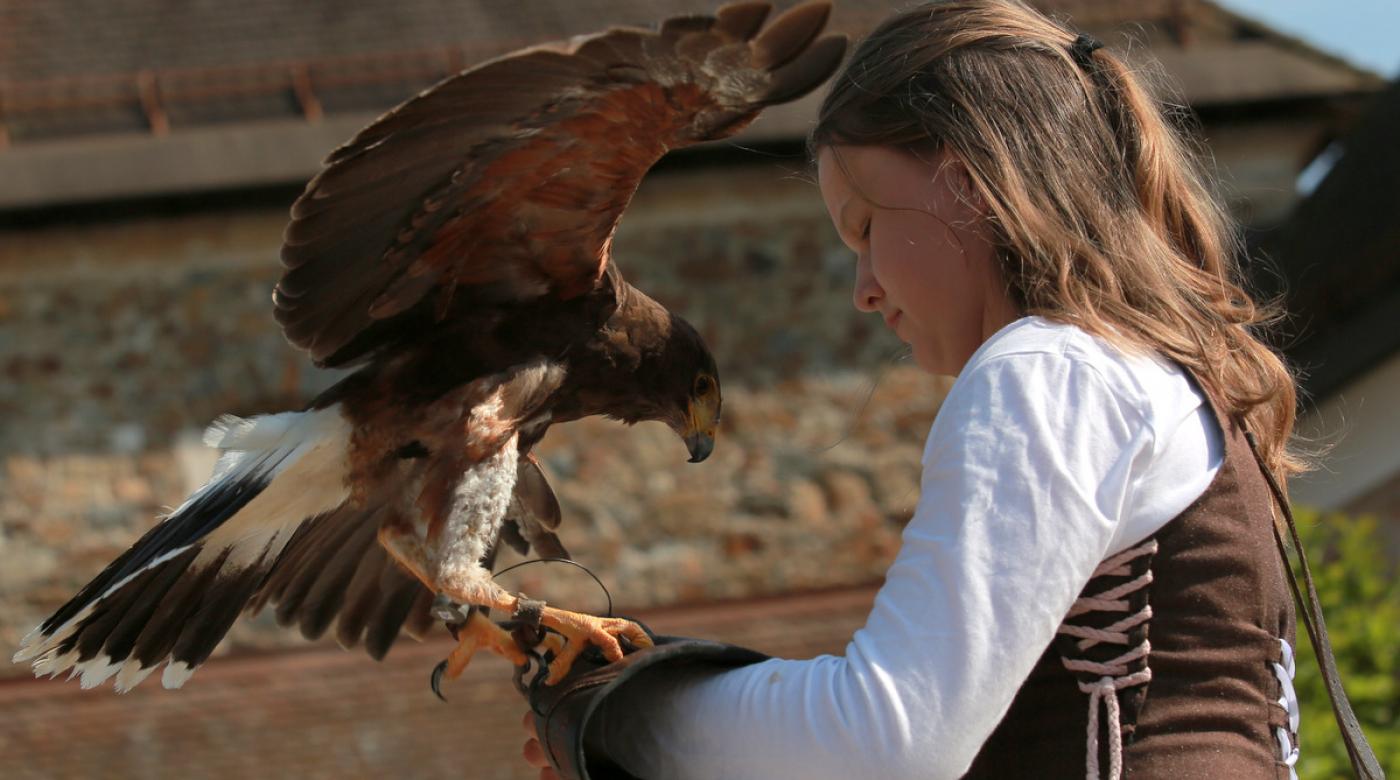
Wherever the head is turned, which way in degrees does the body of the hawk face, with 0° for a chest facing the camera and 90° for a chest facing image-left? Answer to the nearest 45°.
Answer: approximately 270°

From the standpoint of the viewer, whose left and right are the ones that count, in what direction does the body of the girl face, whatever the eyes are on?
facing to the left of the viewer

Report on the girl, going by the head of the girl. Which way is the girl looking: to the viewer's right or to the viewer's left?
to the viewer's left
